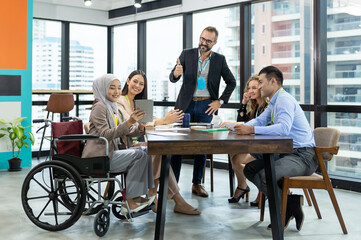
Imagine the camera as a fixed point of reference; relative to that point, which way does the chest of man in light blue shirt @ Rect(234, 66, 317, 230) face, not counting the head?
to the viewer's left

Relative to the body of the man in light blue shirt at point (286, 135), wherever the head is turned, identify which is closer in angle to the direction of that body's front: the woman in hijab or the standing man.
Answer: the woman in hijab

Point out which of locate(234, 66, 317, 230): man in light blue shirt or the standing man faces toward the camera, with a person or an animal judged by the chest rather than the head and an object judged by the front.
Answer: the standing man

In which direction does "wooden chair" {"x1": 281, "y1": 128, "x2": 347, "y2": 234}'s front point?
to the viewer's left

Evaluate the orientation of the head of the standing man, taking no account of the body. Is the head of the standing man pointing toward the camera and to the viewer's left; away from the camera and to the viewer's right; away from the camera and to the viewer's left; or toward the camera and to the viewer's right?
toward the camera and to the viewer's left

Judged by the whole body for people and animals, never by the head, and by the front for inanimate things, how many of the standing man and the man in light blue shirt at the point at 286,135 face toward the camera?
1

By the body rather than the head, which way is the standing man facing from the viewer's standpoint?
toward the camera

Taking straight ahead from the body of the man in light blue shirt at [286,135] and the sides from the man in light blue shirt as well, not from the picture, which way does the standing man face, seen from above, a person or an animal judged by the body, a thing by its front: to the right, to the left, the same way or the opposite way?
to the left

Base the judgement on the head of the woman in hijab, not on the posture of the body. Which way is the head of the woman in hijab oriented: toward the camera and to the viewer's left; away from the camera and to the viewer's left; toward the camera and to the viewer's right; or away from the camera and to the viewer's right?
toward the camera and to the viewer's right

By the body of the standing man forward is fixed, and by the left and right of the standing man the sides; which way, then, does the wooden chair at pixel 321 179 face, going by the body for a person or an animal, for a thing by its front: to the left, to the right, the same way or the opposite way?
to the right

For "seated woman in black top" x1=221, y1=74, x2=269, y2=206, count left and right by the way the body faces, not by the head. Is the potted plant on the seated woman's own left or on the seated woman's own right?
on the seated woman's own right
